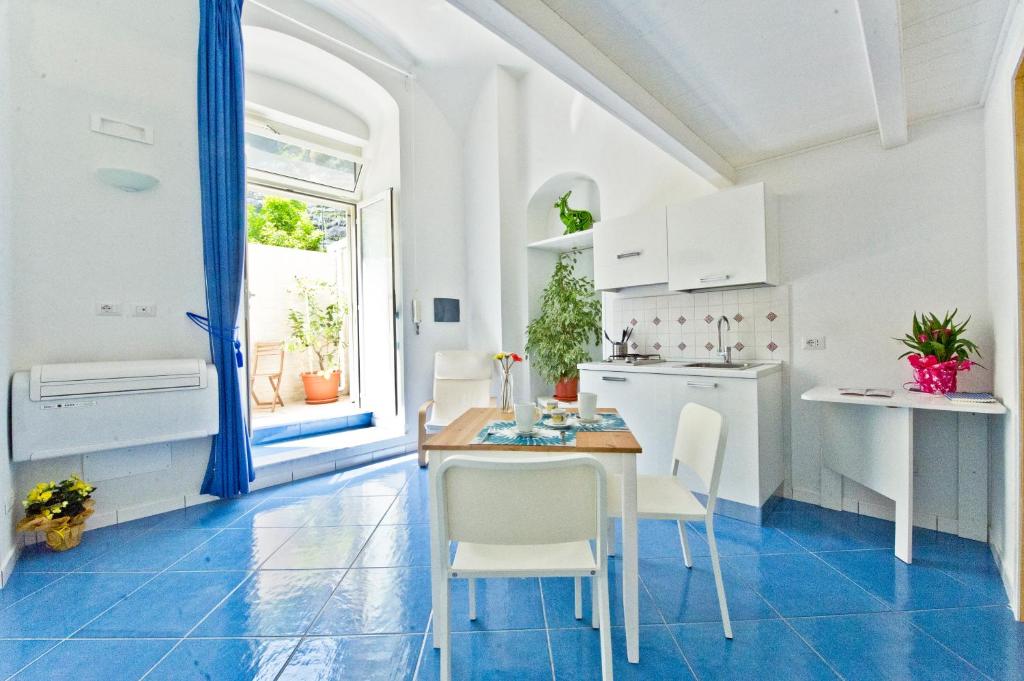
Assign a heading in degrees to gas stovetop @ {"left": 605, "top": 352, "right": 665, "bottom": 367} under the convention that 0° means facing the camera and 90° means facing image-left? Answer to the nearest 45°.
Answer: approximately 45°

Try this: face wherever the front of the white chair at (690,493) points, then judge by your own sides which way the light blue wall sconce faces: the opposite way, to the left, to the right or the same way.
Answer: the opposite way

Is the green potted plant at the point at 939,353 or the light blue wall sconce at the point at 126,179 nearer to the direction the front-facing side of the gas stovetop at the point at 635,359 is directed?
the light blue wall sconce

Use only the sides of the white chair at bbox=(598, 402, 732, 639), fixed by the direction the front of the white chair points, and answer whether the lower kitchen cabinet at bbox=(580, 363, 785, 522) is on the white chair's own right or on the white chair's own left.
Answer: on the white chair's own right

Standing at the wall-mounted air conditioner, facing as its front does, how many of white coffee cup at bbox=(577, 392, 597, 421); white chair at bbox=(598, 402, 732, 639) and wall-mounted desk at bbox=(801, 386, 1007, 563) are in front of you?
3

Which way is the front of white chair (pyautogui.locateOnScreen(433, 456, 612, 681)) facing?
away from the camera

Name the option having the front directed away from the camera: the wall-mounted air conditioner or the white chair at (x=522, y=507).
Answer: the white chair

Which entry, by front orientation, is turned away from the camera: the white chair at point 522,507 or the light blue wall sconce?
the white chair

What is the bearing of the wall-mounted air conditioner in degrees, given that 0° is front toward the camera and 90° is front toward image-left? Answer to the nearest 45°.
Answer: approximately 315°

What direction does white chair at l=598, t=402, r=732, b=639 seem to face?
to the viewer's left
